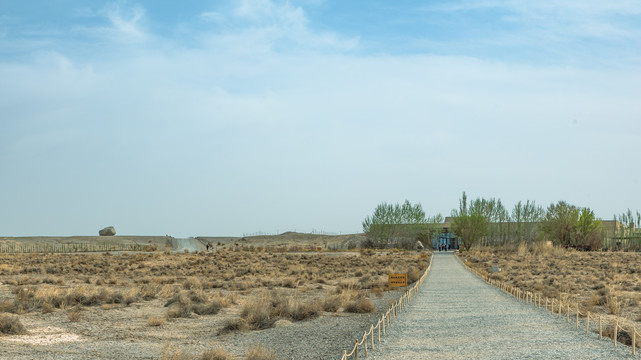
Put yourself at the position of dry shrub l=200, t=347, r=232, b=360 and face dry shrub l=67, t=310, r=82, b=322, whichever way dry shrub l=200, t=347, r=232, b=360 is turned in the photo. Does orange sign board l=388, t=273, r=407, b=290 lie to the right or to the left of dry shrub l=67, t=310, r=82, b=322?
right

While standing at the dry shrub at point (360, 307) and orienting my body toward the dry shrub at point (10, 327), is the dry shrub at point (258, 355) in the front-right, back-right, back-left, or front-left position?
front-left

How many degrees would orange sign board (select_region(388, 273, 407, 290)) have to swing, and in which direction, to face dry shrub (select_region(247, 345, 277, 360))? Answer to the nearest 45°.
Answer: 0° — it already faces it

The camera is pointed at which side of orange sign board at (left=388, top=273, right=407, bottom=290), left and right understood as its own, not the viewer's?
front

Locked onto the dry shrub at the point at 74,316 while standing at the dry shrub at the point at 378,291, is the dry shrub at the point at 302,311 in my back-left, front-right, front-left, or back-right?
front-left

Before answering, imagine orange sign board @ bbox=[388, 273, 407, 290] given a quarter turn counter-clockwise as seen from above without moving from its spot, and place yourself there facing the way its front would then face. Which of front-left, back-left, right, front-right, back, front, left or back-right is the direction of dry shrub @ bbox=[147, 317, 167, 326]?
back-right

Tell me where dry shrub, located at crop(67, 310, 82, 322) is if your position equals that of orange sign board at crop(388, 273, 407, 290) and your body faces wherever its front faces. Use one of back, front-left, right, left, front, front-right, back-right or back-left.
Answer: front-right

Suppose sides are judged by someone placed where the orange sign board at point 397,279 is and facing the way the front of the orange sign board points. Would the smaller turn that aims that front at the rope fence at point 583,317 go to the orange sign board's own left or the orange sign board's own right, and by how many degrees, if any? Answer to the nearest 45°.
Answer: approximately 45° to the orange sign board's own left

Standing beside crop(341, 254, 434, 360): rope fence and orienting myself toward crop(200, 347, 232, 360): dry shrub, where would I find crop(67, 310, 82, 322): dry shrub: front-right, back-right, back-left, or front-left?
front-right

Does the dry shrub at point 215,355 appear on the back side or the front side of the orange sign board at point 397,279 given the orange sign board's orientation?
on the front side

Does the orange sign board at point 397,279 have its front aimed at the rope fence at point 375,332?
yes

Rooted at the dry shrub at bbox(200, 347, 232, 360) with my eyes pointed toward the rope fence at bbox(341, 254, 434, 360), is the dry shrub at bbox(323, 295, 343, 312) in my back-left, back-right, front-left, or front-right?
front-left

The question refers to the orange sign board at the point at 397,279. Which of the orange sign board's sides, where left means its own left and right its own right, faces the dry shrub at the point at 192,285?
right
